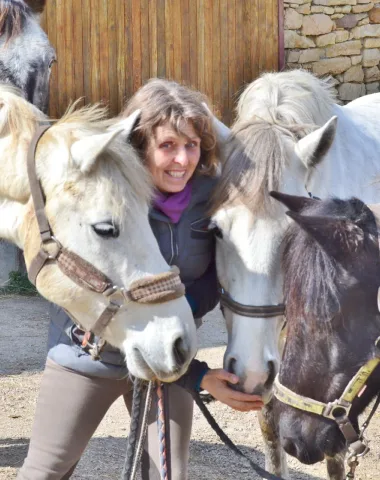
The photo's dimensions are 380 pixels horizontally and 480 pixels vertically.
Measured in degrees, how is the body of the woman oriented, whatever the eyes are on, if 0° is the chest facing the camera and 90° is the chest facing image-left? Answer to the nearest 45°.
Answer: approximately 315°

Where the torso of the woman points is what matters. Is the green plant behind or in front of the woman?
behind
